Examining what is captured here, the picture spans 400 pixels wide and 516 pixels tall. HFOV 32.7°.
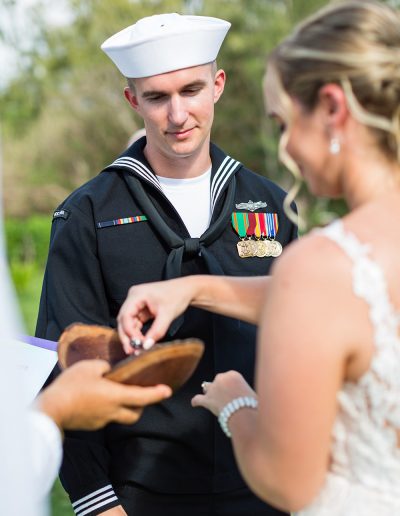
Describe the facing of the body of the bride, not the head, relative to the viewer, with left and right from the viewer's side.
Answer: facing away from the viewer and to the left of the viewer

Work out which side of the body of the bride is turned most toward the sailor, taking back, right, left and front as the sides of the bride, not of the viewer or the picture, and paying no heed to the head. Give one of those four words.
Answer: front

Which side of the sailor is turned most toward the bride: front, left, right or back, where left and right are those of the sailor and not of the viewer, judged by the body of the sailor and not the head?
front

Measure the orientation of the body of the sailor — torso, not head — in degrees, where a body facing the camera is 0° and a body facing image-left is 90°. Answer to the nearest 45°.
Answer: approximately 0°

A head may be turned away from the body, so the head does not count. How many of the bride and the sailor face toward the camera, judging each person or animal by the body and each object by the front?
1

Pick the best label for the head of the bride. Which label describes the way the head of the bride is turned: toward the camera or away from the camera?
away from the camera
